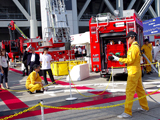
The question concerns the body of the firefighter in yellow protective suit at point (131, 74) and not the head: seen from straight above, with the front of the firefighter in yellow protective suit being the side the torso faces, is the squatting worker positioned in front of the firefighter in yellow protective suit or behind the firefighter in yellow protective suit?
in front

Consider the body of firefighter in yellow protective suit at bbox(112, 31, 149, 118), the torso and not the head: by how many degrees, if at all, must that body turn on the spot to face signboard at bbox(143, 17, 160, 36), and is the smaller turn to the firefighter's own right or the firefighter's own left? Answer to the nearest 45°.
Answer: approximately 90° to the firefighter's own right

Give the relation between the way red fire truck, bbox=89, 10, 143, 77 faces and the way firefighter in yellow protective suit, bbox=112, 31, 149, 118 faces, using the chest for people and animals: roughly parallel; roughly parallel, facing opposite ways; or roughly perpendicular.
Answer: roughly perpendicular

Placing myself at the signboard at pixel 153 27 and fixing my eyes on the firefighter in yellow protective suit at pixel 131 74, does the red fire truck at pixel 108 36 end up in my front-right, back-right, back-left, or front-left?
front-right

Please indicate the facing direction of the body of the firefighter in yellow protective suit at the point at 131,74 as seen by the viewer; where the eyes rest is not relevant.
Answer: to the viewer's left

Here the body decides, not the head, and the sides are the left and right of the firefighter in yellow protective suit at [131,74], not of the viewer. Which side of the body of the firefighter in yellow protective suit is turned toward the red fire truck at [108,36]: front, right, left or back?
right
